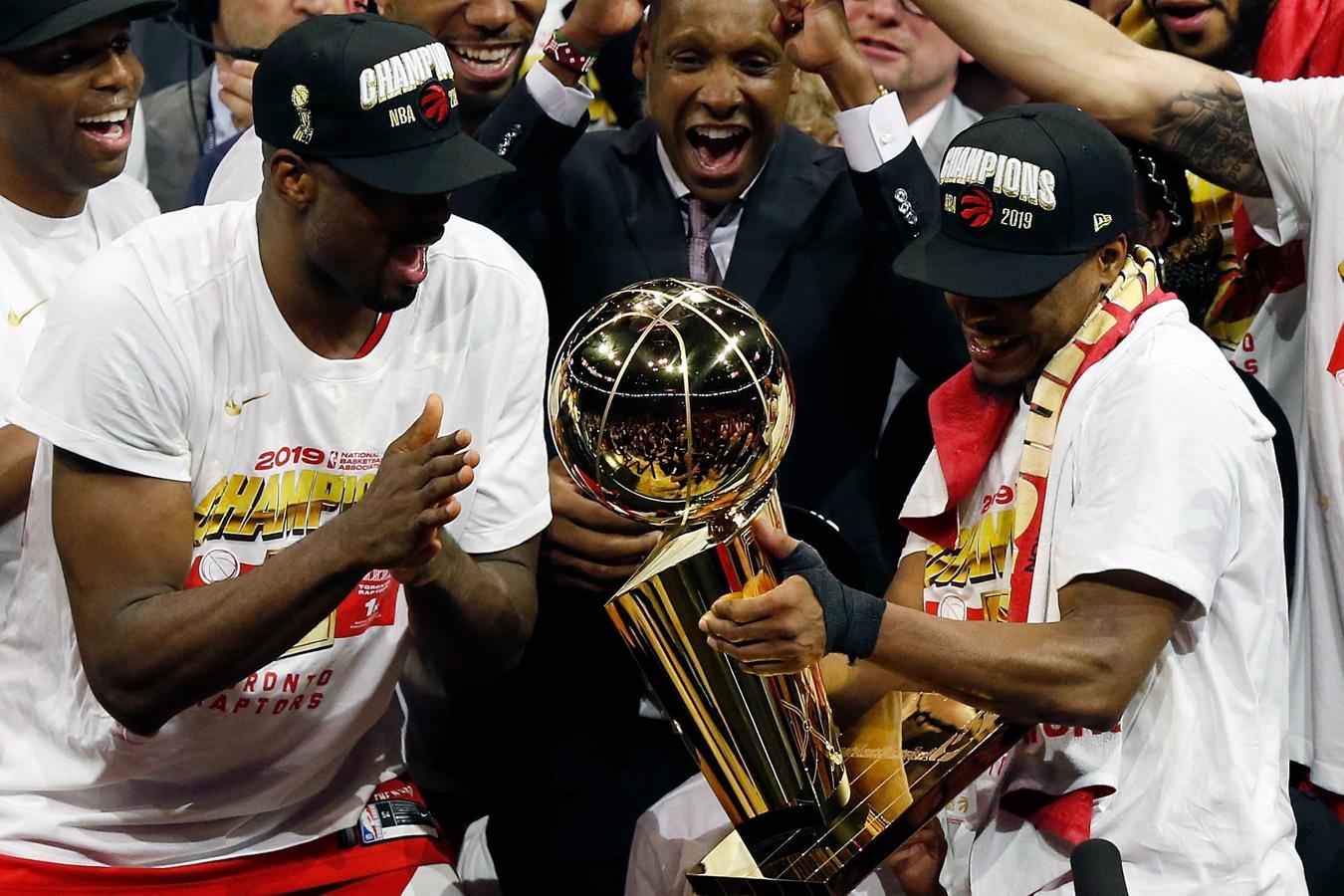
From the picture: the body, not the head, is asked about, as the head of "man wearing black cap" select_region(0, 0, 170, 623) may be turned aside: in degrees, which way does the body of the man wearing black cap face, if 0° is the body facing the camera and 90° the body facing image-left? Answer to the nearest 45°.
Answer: approximately 315°

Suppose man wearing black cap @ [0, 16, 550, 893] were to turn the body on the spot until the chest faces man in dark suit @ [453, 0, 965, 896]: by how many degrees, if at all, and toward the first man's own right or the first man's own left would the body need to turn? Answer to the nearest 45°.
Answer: approximately 90° to the first man's own left

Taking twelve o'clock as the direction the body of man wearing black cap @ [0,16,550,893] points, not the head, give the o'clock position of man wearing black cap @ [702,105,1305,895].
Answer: man wearing black cap @ [702,105,1305,895] is roughly at 11 o'clock from man wearing black cap @ [0,16,550,893].

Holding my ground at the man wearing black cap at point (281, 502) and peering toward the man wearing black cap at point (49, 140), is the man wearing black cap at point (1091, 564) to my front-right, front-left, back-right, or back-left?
back-right

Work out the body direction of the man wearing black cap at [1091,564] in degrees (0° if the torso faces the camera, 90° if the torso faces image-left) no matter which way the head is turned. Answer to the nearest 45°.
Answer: approximately 45°

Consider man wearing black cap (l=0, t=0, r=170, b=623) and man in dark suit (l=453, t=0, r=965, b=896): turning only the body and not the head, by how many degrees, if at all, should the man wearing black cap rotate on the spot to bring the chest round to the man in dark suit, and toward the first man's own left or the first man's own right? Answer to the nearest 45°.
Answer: approximately 45° to the first man's own left

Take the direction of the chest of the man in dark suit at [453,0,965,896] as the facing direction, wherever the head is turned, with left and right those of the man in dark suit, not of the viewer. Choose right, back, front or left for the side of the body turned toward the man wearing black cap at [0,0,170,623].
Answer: right
